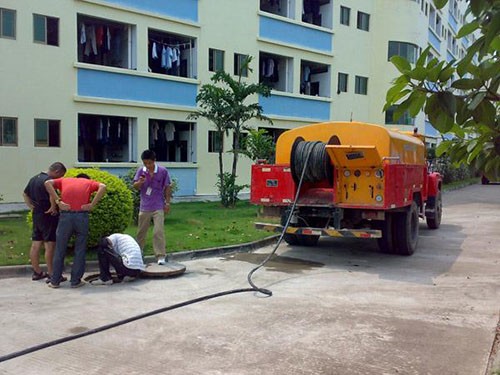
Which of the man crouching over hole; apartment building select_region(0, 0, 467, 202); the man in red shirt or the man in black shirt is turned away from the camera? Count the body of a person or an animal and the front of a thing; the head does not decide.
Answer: the man in red shirt

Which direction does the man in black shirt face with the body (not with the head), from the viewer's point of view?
to the viewer's right

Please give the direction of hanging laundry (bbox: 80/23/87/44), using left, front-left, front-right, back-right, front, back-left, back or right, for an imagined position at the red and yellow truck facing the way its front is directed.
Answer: left

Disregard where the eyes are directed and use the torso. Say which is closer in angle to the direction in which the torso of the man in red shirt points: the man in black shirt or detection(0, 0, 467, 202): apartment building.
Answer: the apartment building

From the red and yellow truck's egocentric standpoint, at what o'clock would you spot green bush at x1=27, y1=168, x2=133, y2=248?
The green bush is roughly at 7 o'clock from the red and yellow truck.

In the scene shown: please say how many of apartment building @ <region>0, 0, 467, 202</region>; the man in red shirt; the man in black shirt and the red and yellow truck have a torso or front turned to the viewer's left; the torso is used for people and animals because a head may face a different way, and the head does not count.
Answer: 0

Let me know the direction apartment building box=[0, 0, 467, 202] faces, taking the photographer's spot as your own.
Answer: facing the viewer and to the right of the viewer

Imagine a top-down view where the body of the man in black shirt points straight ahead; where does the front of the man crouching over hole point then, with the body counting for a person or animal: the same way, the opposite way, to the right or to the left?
the opposite way

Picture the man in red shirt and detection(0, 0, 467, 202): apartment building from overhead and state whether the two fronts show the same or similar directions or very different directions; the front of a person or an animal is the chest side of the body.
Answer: very different directions

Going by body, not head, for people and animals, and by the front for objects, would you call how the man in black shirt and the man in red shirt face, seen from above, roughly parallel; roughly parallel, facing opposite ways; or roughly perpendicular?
roughly perpendicular

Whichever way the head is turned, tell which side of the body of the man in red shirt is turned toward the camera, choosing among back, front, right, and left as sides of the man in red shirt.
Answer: back

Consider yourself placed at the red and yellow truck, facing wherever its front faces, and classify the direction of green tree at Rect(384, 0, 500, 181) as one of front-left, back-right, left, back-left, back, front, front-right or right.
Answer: back-right

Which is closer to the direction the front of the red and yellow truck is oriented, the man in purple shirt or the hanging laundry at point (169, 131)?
the hanging laundry

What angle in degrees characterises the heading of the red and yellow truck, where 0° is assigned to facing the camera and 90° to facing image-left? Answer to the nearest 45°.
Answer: approximately 225°

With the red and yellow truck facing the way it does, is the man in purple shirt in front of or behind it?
behind

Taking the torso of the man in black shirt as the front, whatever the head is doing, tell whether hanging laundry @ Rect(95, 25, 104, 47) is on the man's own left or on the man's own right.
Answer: on the man's own left

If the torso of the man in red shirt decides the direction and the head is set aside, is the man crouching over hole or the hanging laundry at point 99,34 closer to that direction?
the hanging laundry
